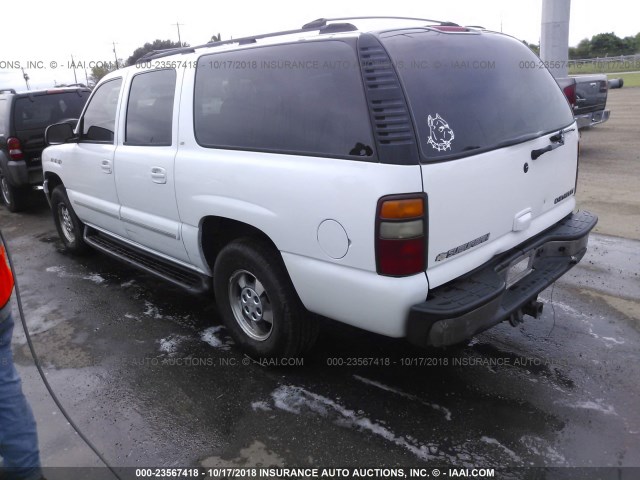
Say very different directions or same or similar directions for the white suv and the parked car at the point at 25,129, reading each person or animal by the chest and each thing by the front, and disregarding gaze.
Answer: same or similar directions

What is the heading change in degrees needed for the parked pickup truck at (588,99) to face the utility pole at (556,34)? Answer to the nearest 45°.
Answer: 0° — it already faces it

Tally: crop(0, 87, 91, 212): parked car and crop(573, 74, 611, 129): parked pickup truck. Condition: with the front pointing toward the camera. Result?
0

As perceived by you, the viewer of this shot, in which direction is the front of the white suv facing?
facing away from the viewer and to the left of the viewer

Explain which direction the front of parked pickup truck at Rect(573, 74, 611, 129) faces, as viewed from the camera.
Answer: facing away from the viewer and to the left of the viewer

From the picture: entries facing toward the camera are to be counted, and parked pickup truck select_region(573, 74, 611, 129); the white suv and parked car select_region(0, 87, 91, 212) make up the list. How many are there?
0

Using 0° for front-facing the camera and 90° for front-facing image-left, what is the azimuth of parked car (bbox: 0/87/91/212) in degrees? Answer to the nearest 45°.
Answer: approximately 135°

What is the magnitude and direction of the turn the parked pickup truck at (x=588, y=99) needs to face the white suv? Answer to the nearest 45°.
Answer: approximately 135° to its left

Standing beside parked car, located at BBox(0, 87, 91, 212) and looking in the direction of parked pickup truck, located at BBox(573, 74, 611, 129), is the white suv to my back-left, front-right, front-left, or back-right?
front-right

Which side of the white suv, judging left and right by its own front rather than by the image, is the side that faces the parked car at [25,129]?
front

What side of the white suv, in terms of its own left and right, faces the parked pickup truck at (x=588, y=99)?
right

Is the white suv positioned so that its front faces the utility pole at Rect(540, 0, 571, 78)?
no

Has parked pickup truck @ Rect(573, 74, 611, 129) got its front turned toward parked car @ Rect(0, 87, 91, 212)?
no

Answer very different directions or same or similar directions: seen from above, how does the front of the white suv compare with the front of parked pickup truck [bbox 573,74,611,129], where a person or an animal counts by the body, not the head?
same or similar directions

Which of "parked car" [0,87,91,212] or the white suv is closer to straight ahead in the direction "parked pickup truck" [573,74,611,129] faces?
the parked car
